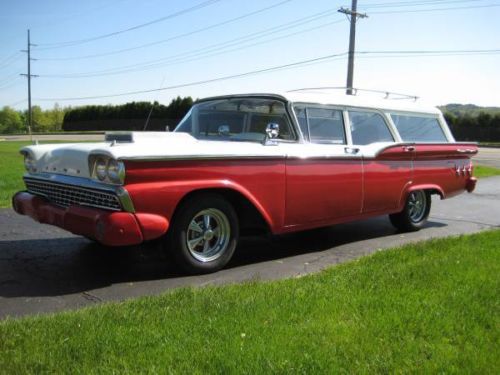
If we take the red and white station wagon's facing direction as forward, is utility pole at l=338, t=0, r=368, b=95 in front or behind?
behind

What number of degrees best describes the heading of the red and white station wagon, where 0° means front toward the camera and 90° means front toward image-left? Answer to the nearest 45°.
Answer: approximately 45°
